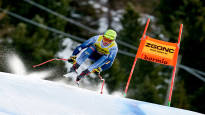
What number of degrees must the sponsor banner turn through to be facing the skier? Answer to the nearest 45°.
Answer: approximately 45° to its right

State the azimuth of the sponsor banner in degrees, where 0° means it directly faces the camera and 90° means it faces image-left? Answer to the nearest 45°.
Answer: approximately 0°
